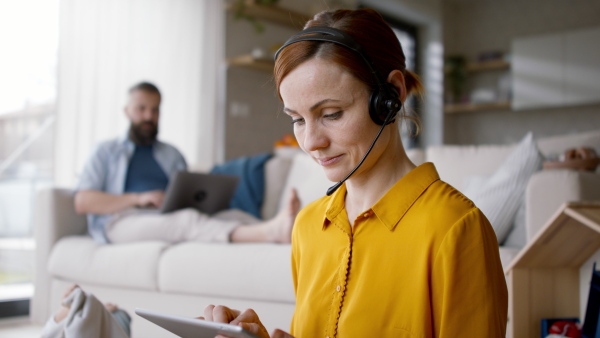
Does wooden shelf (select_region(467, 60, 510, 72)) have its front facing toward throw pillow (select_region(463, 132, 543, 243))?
yes

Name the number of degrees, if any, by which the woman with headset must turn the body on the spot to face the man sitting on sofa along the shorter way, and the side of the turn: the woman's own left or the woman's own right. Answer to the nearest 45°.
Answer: approximately 90° to the woman's own right

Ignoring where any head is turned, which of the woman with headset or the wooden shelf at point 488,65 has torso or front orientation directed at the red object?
the wooden shelf

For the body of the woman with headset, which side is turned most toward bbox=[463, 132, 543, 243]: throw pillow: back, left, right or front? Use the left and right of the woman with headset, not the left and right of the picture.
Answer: back

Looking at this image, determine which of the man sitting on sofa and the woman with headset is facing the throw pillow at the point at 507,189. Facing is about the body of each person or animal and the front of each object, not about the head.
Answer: the man sitting on sofa

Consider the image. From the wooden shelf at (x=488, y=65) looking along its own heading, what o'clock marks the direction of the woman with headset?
The woman with headset is roughly at 12 o'clock from the wooden shelf.

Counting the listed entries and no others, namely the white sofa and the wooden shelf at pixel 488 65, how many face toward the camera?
2

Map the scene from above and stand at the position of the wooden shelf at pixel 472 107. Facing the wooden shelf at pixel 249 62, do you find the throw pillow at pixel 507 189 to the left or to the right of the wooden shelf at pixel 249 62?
left

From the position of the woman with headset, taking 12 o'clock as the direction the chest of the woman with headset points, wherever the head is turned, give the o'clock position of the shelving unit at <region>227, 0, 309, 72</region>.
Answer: The shelving unit is roughly at 4 o'clock from the woman with headset.

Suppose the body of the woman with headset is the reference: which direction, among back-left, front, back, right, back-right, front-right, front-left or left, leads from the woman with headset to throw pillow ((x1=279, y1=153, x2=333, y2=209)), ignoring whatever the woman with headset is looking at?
back-right

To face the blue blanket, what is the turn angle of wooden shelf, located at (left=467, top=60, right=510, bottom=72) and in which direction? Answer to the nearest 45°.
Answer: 0° — it already faces it

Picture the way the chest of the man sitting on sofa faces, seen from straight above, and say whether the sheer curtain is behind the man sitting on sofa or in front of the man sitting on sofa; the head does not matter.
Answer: behind
